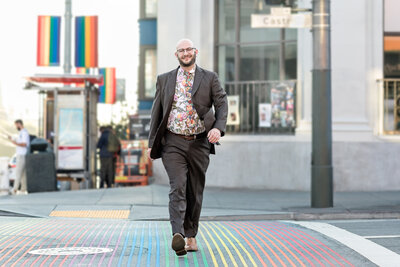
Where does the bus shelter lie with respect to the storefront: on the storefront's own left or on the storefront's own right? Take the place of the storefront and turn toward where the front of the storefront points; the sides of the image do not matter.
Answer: on the storefront's own right

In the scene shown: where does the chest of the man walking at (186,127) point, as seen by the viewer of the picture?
toward the camera

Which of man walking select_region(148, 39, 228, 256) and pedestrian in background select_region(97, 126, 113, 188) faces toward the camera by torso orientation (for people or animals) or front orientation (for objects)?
the man walking

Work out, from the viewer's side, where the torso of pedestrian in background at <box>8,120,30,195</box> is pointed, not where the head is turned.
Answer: to the viewer's left

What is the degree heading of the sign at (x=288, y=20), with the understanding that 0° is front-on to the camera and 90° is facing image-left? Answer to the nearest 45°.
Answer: approximately 0°

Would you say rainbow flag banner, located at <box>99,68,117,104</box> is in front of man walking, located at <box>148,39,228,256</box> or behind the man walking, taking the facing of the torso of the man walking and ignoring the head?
behind

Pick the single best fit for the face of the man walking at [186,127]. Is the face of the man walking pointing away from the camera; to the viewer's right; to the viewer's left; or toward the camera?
toward the camera

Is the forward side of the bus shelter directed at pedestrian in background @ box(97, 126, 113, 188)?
no

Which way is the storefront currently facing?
toward the camera
